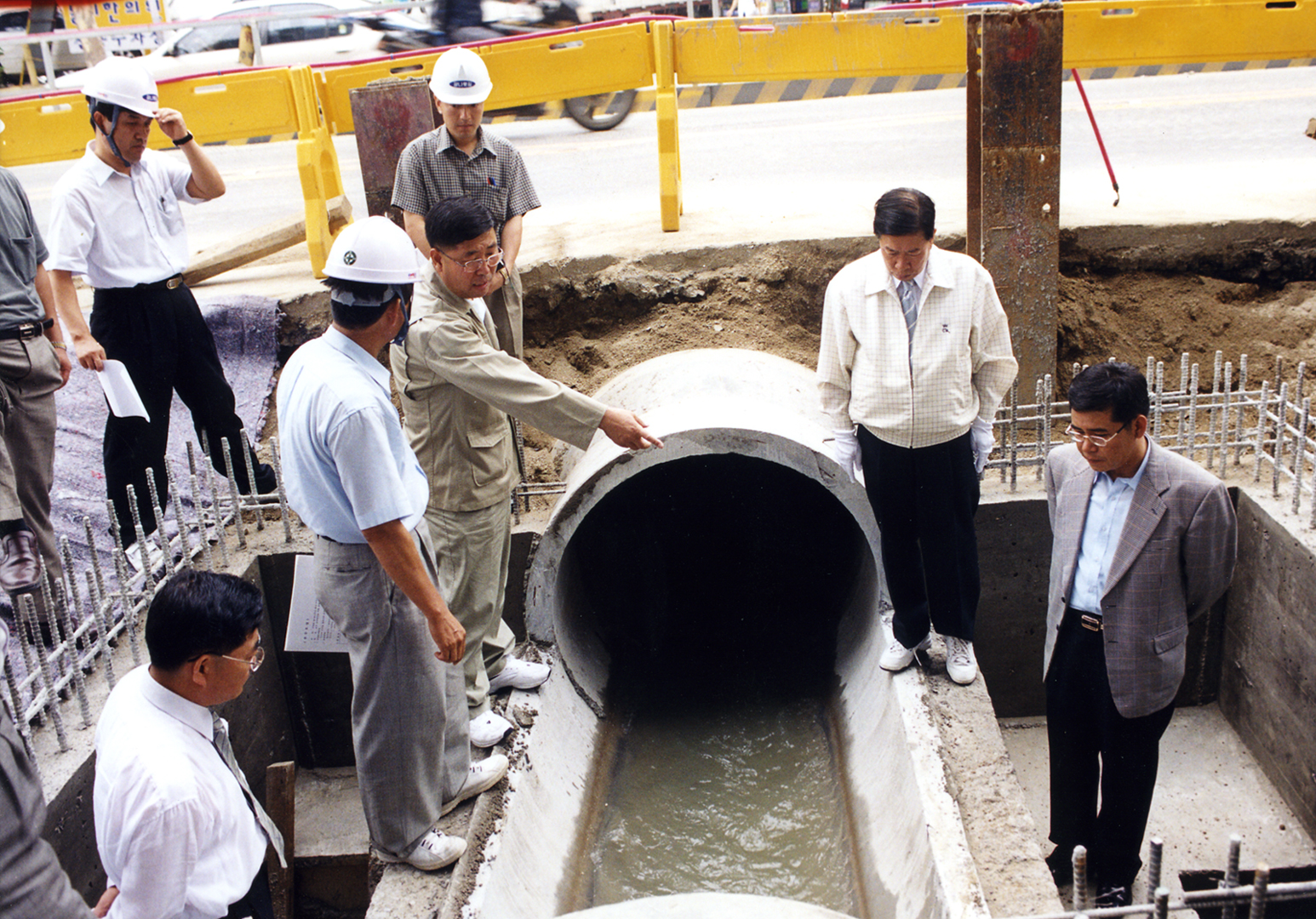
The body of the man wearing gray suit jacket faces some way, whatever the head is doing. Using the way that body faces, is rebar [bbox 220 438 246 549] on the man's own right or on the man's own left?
on the man's own right

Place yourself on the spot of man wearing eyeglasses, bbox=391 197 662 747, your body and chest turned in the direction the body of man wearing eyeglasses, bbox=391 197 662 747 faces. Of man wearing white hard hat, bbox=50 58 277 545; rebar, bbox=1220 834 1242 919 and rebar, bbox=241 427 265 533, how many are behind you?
2

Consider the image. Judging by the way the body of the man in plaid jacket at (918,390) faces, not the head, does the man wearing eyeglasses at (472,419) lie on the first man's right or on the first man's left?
on the first man's right

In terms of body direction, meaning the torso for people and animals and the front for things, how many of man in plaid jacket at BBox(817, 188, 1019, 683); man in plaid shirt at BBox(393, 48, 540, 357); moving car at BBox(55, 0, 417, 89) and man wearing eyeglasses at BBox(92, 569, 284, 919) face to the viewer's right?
1

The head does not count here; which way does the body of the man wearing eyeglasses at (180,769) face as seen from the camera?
to the viewer's right

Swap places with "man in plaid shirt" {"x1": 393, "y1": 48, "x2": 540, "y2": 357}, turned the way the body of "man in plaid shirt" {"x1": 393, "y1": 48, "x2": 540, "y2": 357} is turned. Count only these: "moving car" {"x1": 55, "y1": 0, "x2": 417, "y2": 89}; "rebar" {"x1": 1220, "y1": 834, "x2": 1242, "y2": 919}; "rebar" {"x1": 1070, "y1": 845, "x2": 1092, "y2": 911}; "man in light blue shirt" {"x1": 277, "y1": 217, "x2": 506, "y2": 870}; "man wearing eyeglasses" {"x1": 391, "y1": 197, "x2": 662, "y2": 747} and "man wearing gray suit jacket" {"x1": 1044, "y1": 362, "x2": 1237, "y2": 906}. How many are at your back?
1

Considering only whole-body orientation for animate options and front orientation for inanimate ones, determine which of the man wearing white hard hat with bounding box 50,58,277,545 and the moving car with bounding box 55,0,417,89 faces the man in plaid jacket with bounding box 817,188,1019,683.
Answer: the man wearing white hard hat

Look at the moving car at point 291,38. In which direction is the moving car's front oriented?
to the viewer's left

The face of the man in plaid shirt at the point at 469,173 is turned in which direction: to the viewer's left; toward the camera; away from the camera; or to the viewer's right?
toward the camera

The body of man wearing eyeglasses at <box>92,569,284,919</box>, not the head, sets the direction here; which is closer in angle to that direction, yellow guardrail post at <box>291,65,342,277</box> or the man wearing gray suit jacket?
the man wearing gray suit jacket

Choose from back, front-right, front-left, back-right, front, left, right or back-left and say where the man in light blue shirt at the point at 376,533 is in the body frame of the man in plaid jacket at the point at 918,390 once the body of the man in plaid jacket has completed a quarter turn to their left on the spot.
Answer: back-right

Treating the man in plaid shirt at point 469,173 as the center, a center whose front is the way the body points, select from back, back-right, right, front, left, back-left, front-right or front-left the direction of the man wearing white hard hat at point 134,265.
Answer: right

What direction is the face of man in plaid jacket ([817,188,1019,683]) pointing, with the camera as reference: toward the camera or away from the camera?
toward the camera

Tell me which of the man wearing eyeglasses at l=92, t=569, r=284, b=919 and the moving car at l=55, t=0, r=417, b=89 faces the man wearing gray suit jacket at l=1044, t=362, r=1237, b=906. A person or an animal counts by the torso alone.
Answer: the man wearing eyeglasses

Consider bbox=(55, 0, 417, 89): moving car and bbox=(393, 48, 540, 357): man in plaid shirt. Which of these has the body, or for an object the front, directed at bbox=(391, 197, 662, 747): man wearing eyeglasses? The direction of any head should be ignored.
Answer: the man in plaid shirt

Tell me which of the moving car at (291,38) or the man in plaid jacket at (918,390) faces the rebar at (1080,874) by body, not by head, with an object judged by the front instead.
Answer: the man in plaid jacket

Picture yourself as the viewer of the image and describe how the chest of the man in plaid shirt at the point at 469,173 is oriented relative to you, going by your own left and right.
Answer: facing the viewer

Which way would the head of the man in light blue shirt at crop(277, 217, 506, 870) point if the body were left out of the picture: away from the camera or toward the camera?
away from the camera

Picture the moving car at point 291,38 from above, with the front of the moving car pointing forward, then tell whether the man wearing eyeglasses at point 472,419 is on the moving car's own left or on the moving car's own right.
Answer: on the moving car's own left
